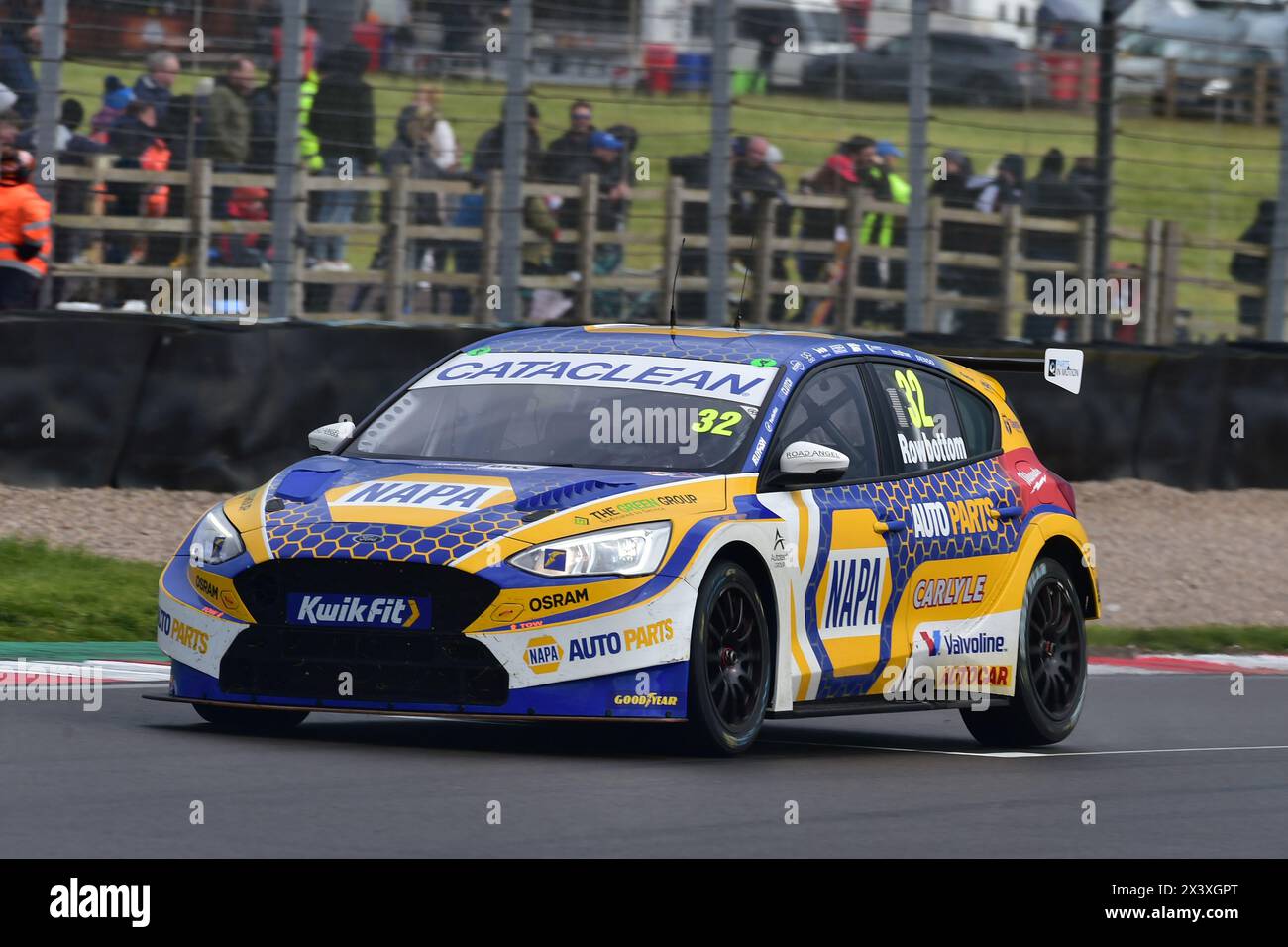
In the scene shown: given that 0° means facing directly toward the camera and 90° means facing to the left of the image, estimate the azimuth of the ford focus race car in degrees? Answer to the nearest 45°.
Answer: approximately 45°

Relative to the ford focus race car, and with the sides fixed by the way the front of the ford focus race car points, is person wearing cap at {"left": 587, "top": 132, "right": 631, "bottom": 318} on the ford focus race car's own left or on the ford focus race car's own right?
on the ford focus race car's own right

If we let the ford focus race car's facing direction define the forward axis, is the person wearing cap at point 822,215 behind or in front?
behind

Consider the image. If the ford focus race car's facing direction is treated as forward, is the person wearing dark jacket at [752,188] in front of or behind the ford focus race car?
behind

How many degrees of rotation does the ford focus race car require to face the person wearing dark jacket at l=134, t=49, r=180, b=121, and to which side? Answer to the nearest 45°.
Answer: approximately 135° to its right

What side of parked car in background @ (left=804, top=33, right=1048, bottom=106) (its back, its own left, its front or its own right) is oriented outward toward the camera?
left
